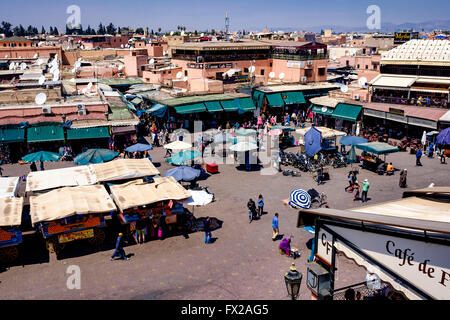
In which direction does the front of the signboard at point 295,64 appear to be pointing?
toward the camera

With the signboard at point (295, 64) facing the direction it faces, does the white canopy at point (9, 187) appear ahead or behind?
ahead

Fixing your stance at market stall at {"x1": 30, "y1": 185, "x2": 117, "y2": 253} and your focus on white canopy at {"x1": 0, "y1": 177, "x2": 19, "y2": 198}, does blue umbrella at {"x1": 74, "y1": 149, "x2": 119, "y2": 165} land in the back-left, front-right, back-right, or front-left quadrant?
front-right

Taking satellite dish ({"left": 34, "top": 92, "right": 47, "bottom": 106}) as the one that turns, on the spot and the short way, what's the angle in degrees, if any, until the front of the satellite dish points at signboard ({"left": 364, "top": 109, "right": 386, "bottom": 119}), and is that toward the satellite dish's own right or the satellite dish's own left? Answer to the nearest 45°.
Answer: approximately 135° to the satellite dish's own left

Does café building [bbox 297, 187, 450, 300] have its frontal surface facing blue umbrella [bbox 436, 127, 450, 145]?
no

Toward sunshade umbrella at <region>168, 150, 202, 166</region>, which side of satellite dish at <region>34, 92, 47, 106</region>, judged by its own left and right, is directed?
left

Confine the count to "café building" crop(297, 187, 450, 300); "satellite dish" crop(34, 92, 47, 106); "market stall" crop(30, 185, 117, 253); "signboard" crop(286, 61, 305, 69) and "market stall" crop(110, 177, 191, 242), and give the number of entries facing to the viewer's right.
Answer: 0

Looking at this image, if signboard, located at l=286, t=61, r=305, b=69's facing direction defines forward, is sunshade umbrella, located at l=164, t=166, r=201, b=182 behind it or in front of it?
in front

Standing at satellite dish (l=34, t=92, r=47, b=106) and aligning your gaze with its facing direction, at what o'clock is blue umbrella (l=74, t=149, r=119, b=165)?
The blue umbrella is roughly at 10 o'clock from the satellite dish.

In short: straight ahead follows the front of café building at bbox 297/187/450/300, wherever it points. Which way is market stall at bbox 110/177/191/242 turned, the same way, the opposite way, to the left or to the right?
to the left

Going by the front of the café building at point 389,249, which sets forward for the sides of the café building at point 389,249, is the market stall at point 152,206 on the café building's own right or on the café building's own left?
on the café building's own right

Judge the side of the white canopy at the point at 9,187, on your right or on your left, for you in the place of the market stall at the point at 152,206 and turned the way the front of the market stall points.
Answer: on your right

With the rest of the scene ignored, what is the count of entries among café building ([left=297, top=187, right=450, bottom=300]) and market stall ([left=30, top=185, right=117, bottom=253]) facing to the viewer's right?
0
